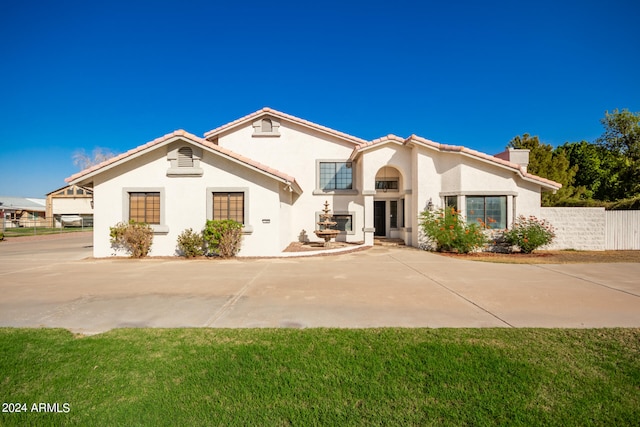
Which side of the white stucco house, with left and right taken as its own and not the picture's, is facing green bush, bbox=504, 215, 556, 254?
left

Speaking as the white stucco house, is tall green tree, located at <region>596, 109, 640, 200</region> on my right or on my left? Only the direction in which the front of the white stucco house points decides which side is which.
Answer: on my left

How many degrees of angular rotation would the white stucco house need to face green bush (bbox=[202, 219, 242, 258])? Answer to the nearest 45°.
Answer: approximately 45° to its right

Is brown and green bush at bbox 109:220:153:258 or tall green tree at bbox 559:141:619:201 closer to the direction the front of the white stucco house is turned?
the brown and green bush

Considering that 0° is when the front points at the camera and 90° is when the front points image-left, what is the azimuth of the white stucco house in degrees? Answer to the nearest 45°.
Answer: approximately 0°

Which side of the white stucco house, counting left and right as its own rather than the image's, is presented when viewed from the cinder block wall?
left

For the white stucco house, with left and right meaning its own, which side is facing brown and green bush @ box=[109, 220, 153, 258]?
right

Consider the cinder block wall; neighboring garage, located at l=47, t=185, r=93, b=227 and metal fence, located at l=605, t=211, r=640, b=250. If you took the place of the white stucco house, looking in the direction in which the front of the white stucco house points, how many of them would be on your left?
2

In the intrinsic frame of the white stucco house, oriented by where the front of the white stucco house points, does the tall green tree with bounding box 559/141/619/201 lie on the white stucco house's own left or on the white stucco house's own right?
on the white stucco house's own left

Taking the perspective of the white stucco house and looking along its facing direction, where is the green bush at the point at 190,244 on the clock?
The green bush is roughly at 2 o'clock from the white stucco house.

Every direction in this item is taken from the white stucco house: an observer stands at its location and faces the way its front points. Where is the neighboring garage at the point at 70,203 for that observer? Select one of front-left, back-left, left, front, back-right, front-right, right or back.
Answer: back-right
